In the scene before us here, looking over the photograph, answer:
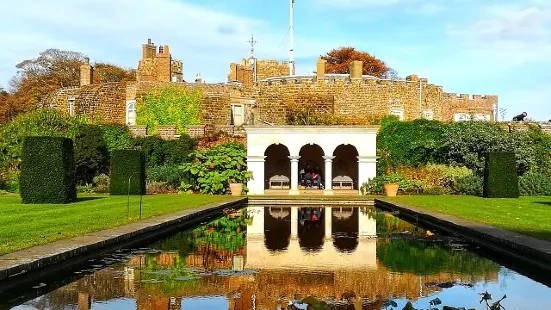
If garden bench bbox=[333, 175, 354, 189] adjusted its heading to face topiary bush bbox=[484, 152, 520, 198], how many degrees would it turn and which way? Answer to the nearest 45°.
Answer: approximately 45° to its left

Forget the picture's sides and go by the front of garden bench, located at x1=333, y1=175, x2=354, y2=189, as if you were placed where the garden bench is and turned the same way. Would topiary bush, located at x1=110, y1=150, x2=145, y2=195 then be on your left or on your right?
on your right

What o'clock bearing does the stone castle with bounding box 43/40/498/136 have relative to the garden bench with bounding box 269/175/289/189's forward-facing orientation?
The stone castle is roughly at 6 o'clock from the garden bench.

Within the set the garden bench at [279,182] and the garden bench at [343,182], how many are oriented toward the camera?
2

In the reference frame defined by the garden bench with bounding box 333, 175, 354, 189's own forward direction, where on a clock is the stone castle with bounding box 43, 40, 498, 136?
The stone castle is roughly at 5 o'clock from the garden bench.

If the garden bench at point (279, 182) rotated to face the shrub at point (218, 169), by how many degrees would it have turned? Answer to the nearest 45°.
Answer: approximately 45° to its right

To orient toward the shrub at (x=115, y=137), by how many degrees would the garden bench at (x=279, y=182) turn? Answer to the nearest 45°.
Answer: approximately 90° to its right

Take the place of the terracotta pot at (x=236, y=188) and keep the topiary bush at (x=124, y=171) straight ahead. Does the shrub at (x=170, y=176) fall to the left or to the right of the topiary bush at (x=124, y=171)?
right

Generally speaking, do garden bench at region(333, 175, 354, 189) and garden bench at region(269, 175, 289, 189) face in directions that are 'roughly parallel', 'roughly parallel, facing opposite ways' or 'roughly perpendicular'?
roughly parallel

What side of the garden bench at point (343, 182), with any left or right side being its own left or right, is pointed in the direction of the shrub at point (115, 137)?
right

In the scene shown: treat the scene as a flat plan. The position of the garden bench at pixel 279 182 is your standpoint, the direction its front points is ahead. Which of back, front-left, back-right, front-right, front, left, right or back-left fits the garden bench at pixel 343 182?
left

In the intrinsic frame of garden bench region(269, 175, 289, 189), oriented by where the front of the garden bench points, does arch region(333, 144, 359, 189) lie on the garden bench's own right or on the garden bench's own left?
on the garden bench's own left

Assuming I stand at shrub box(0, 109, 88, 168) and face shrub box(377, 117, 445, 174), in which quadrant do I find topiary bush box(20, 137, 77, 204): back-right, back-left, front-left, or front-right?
front-right

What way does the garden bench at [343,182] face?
toward the camera

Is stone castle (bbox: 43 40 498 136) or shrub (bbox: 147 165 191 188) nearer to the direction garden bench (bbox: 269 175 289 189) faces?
the shrub
